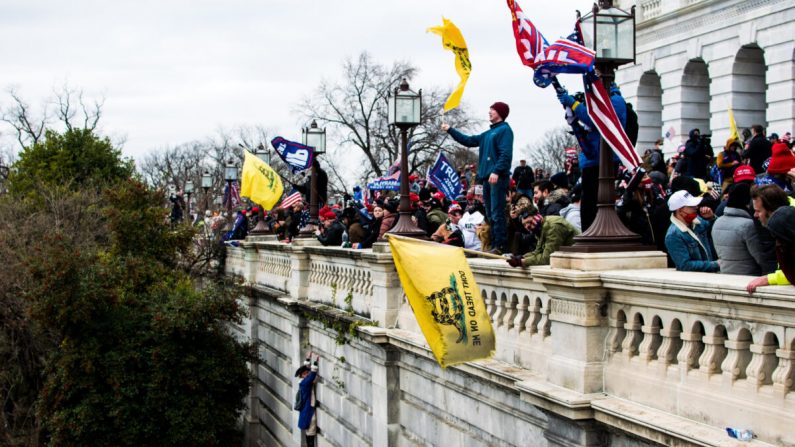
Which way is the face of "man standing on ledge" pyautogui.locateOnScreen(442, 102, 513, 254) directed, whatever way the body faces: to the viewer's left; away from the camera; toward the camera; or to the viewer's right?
to the viewer's left

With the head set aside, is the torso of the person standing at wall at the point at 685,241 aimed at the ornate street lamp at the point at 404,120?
no

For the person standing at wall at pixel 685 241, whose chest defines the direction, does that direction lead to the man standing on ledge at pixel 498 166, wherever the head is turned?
no

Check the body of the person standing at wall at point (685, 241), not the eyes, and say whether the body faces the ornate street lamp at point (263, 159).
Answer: no

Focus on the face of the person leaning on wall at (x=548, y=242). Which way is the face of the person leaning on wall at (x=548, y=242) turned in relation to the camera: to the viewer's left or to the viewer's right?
to the viewer's left

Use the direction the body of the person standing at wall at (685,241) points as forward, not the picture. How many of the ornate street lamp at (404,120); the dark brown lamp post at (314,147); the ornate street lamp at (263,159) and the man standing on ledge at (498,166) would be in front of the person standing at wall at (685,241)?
0
